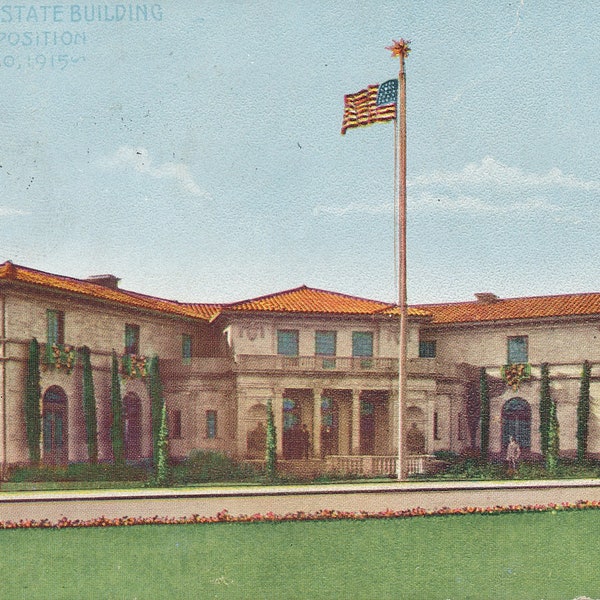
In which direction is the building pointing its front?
toward the camera

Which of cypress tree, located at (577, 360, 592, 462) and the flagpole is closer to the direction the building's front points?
the flagpole

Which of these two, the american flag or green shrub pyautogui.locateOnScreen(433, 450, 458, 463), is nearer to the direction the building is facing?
the american flag

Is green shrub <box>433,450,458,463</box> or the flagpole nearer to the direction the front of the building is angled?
the flagpole

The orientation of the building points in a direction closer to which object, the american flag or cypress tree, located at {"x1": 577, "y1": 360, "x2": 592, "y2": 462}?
the american flag

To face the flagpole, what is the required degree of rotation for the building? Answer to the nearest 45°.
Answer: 0° — it already faces it

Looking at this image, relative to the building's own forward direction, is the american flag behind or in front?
in front

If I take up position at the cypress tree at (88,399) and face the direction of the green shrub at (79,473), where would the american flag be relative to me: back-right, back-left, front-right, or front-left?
front-left
